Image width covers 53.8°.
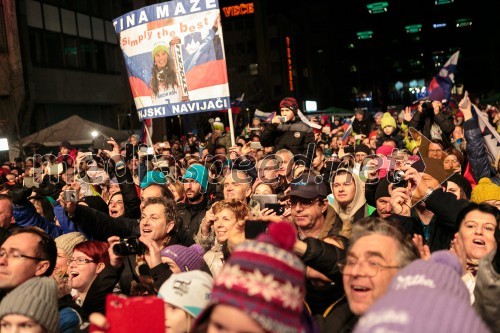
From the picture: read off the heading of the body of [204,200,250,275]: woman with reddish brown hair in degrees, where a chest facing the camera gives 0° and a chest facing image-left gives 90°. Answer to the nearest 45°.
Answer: approximately 45°

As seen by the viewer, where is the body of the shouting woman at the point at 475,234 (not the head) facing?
toward the camera

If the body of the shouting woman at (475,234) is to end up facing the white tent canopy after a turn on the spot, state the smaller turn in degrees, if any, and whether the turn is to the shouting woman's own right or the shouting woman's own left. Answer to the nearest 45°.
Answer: approximately 135° to the shouting woman's own right

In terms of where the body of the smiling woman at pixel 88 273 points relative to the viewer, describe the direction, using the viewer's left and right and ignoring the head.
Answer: facing the viewer and to the left of the viewer

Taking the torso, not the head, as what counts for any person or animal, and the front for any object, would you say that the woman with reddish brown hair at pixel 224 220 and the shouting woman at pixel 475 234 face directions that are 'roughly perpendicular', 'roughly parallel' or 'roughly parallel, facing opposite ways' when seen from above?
roughly parallel

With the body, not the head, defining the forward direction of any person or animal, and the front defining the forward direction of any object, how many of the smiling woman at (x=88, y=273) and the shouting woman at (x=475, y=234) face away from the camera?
0

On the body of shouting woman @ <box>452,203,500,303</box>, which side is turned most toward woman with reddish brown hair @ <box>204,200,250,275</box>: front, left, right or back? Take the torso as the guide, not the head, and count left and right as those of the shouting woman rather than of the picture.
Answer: right

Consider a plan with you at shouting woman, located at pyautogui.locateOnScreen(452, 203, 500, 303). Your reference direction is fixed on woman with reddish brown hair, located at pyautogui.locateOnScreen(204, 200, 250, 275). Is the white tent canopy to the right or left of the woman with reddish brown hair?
right

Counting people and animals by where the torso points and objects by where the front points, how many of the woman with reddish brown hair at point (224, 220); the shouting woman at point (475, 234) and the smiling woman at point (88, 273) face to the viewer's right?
0

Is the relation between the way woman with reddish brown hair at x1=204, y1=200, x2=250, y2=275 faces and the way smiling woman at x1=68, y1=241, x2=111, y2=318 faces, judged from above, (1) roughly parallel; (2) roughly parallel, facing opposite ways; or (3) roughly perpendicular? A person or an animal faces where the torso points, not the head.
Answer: roughly parallel

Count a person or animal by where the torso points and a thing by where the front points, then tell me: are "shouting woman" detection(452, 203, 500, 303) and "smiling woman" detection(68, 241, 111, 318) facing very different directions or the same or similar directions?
same or similar directions
